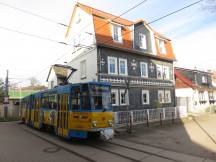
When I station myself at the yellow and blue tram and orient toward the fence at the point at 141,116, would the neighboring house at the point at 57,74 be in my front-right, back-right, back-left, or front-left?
front-left

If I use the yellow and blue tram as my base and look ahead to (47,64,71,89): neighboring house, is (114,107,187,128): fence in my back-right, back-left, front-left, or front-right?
front-right

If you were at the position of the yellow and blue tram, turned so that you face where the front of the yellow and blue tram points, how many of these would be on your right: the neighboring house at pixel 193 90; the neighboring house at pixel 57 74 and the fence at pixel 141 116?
0

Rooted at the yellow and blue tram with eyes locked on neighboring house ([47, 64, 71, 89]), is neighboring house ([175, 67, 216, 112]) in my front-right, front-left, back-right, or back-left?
front-right

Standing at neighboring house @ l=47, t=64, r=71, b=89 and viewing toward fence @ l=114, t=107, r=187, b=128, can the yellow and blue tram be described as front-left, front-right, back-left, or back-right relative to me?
front-right

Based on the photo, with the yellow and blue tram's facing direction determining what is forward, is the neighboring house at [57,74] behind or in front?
behind

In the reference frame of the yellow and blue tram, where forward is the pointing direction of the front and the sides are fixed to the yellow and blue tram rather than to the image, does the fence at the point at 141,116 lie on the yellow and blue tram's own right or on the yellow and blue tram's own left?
on the yellow and blue tram's own left

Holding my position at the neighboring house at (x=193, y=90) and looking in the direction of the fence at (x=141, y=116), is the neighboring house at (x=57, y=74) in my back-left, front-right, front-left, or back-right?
front-right

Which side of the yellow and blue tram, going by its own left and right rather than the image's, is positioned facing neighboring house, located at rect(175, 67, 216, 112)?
left
